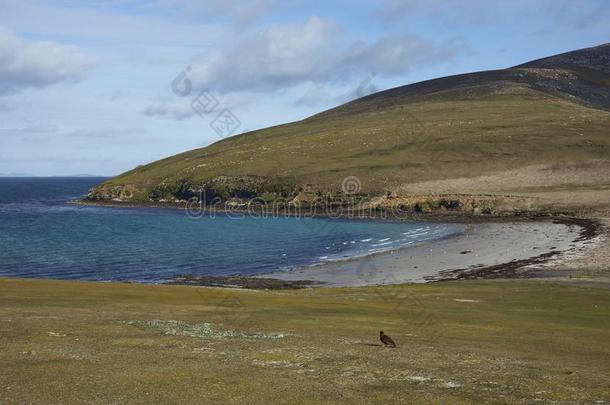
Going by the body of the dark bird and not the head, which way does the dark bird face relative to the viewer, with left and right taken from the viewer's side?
facing to the left of the viewer
